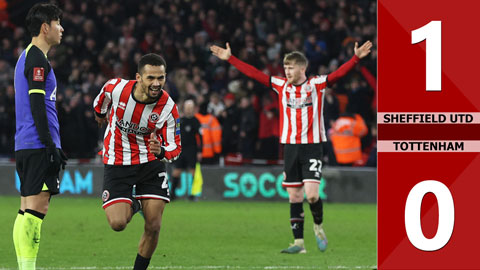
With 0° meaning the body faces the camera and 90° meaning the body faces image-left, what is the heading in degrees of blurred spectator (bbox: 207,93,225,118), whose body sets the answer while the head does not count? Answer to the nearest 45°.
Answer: approximately 0°

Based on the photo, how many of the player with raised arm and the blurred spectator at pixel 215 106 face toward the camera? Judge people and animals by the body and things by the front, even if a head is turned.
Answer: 2

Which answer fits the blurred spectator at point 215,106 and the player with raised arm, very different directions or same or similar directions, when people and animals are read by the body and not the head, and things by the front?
same or similar directions

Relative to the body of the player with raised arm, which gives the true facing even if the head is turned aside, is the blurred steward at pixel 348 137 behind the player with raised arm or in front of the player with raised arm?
behind

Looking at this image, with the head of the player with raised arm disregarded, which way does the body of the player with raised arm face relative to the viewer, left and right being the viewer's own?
facing the viewer

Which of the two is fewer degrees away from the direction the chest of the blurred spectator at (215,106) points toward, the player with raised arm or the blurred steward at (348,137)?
the player with raised arm

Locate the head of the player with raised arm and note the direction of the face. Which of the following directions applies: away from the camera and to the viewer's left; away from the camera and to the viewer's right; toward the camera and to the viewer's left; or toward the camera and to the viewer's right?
toward the camera and to the viewer's left

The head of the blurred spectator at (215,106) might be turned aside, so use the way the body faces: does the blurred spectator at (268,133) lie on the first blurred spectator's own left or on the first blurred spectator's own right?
on the first blurred spectator's own left

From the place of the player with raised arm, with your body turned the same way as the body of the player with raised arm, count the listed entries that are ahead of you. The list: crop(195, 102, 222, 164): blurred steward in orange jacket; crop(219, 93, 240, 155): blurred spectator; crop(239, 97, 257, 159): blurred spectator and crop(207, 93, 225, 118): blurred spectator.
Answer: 0

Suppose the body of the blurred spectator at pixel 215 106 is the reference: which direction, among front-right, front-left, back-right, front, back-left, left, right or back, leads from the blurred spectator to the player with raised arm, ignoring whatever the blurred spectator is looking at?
front

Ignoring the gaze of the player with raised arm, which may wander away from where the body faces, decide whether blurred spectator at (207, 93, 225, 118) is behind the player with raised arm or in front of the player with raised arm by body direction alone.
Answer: behind

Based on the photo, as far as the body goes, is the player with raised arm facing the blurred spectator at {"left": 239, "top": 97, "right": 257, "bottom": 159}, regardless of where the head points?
no

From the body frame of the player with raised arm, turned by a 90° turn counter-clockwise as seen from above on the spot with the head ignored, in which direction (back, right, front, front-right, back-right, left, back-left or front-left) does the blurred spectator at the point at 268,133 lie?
left

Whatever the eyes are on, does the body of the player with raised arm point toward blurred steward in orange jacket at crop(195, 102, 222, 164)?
no

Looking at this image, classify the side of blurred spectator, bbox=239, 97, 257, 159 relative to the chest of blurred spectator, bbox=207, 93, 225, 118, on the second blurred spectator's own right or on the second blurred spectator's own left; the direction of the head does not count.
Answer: on the second blurred spectator's own left
